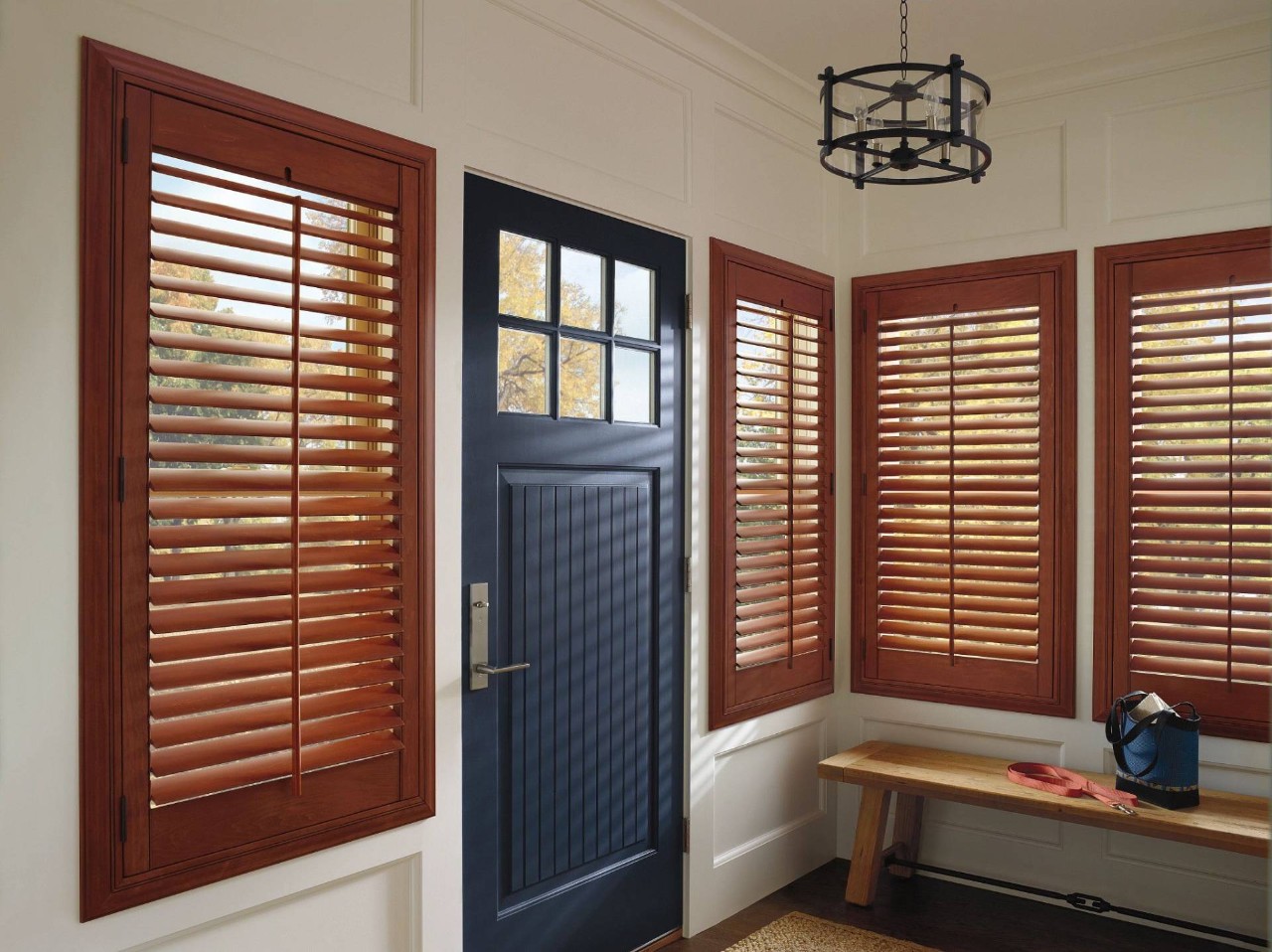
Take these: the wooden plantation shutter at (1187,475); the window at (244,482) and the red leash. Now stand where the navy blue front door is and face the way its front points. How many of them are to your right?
1

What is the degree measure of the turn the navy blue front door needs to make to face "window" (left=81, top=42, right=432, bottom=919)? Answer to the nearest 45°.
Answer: approximately 90° to its right

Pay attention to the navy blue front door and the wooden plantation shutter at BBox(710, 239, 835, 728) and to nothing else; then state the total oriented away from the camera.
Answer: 0

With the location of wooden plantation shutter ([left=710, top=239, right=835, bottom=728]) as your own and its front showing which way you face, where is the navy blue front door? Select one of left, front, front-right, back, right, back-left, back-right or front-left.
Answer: right
